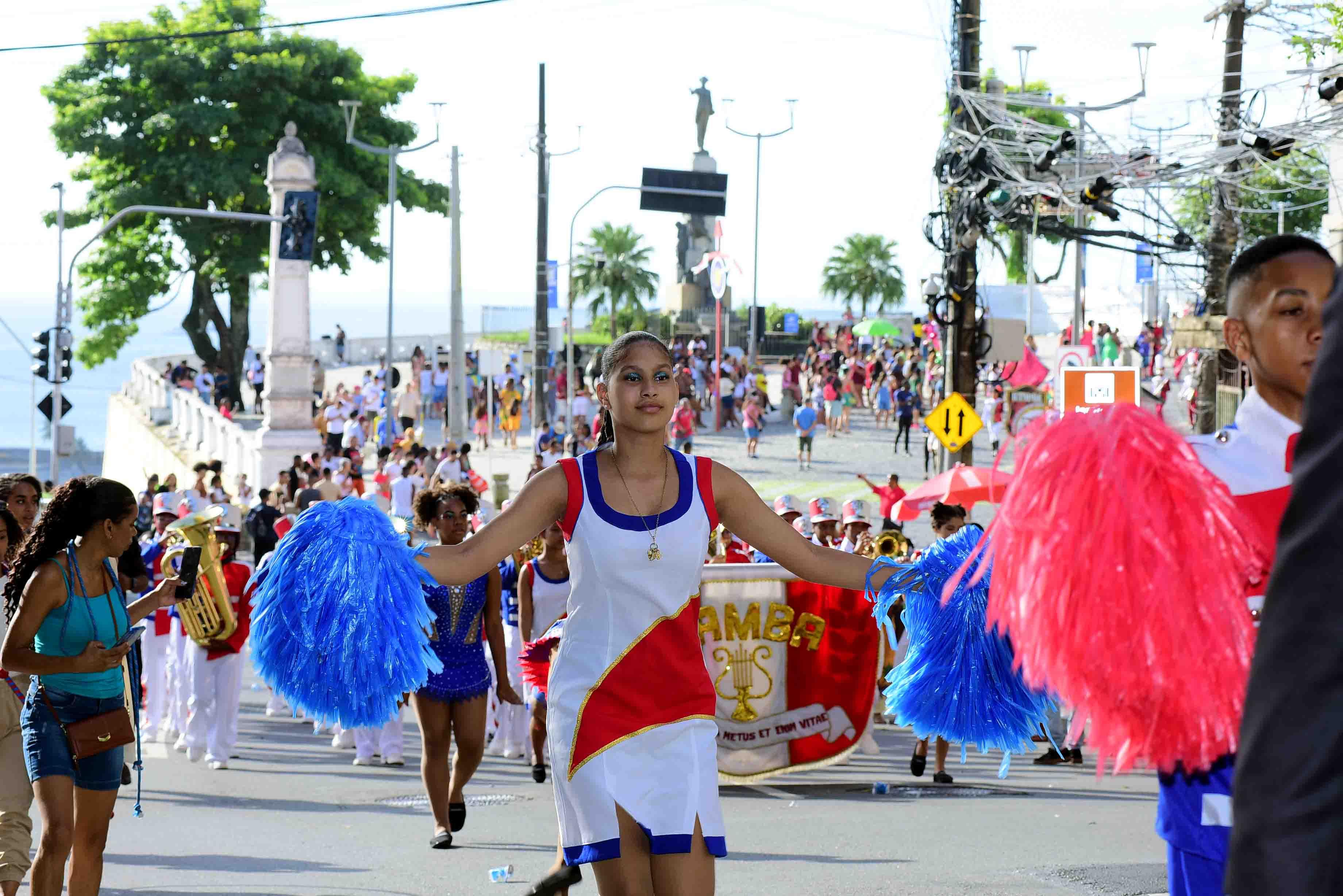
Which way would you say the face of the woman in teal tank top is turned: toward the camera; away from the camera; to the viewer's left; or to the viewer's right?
to the viewer's right

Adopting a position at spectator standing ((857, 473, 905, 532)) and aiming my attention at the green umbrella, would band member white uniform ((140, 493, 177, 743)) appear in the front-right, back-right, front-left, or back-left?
back-left

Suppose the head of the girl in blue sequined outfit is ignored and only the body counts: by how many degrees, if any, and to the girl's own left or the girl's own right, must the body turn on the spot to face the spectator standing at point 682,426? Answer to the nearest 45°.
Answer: approximately 180°

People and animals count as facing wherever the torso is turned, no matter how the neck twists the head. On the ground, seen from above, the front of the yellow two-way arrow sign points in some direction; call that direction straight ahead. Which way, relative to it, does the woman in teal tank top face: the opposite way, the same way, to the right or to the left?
to the left

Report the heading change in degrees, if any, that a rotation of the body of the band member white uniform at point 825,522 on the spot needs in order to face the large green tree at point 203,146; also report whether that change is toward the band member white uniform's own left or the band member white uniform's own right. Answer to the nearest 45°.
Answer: approximately 135° to the band member white uniform's own right

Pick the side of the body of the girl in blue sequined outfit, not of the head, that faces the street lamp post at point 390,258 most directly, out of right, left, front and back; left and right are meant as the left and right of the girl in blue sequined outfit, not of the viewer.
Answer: back

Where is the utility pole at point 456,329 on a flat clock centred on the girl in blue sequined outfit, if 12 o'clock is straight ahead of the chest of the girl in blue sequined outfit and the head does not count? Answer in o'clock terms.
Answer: The utility pole is roughly at 6 o'clock from the girl in blue sequined outfit.

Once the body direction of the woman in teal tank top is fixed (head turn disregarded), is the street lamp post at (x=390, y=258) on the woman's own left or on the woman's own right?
on the woman's own left
